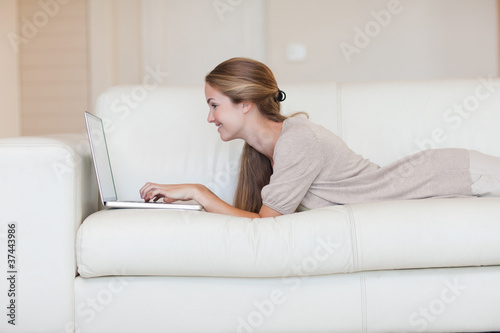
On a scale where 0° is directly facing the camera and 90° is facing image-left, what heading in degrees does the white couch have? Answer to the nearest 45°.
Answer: approximately 0°
